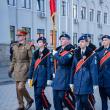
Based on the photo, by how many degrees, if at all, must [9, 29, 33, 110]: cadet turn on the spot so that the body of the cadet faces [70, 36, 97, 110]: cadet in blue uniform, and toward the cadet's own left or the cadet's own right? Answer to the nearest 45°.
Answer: approximately 90° to the cadet's own left

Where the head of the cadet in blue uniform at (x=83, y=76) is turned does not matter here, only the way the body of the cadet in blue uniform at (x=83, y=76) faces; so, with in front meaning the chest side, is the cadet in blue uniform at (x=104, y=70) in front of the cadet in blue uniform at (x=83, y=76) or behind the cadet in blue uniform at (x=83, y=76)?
behind

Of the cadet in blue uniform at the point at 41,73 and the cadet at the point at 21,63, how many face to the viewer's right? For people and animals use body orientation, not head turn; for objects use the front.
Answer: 0

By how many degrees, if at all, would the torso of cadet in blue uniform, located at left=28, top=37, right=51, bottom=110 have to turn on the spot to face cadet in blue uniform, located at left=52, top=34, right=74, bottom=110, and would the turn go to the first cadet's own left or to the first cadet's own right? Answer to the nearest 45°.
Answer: approximately 90° to the first cadet's own left

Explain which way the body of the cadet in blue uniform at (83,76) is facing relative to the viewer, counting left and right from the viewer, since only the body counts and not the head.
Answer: facing the viewer and to the left of the viewer

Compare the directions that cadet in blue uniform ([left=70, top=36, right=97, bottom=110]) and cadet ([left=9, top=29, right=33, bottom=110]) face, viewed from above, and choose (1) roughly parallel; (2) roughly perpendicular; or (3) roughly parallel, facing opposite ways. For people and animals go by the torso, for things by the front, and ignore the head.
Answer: roughly parallel

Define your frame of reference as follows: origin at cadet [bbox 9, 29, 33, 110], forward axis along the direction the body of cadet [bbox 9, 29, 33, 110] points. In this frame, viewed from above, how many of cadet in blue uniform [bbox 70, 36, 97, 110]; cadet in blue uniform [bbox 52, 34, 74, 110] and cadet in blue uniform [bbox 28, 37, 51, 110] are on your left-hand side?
3

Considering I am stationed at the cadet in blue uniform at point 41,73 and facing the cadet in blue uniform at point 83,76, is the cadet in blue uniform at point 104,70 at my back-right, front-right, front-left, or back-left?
front-left

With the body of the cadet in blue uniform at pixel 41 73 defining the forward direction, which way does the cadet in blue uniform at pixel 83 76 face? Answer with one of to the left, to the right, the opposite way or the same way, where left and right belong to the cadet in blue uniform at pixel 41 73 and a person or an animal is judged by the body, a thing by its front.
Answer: the same way

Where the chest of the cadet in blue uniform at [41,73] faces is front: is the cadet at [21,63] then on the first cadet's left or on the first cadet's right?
on the first cadet's right

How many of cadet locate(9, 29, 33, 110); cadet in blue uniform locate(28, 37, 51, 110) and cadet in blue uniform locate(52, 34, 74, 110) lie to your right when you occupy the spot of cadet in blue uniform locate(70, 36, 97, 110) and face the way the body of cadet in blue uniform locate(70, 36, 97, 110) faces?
3

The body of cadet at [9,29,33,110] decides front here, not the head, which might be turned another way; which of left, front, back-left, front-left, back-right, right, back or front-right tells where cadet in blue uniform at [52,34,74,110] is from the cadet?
left

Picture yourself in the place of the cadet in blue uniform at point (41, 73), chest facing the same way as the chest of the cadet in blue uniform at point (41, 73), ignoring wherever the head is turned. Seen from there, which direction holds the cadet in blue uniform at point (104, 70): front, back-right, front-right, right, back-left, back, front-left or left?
back-left

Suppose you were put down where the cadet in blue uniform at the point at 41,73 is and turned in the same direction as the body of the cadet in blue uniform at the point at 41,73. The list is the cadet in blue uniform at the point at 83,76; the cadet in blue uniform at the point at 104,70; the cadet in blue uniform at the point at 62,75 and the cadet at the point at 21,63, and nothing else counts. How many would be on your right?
1

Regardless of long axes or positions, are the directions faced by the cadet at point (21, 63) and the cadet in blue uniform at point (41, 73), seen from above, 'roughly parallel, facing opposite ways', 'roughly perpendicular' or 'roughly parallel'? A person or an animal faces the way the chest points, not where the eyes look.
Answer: roughly parallel
